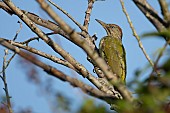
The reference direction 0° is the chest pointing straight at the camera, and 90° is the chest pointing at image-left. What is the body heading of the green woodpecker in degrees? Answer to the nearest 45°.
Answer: approximately 135°

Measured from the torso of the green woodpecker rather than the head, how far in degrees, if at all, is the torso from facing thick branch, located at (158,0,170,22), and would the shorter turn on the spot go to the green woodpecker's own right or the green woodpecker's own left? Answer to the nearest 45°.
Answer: approximately 135° to the green woodpecker's own right
